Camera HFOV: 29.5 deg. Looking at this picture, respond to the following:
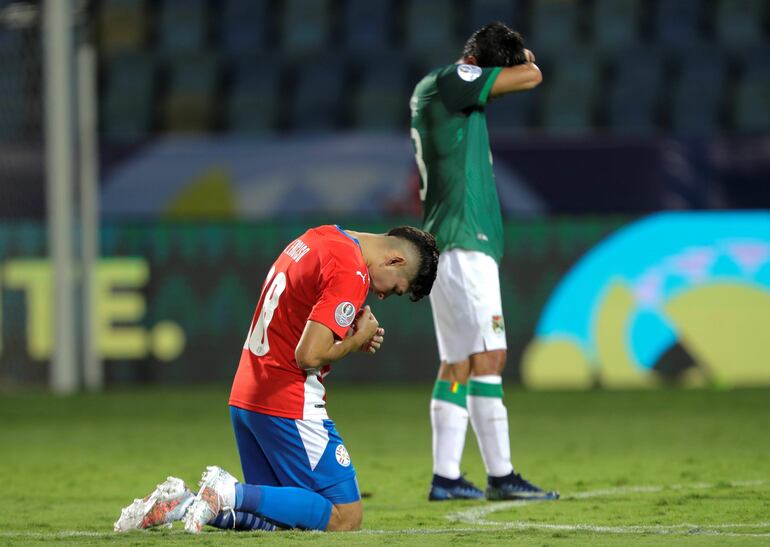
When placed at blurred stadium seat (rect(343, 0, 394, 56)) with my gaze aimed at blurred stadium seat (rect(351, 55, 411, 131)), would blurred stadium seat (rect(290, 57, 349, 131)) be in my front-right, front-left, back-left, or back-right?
front-right

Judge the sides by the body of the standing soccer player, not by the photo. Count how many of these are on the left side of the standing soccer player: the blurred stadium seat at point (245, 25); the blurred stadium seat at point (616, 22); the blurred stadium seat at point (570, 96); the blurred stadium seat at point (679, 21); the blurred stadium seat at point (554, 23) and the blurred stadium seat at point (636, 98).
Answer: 6

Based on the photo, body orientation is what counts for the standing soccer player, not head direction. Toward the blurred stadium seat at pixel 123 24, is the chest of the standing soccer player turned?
no

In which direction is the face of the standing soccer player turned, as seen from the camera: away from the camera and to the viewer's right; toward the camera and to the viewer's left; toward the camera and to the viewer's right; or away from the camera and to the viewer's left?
away from the camera and to the viewer's right

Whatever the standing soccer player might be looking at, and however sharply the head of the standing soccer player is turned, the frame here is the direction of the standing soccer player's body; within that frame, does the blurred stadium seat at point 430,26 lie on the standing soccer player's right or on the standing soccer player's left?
on the standing soccer player's left

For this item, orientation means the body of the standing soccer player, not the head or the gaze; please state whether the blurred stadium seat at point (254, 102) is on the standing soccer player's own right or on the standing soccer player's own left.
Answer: on the standing soccer player's own left

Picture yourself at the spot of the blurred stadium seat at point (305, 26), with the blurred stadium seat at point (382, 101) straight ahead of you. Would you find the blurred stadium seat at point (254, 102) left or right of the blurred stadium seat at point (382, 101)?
right

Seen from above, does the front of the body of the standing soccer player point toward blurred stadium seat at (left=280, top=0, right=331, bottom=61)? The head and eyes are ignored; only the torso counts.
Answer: no

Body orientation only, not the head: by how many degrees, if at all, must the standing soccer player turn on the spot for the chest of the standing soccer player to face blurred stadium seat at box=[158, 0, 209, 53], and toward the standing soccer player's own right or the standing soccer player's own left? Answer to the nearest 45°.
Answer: approximately 90° to the standing soccer player's own left

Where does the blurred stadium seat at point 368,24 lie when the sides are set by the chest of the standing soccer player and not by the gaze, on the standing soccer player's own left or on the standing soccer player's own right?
on the standing soccer player's own left

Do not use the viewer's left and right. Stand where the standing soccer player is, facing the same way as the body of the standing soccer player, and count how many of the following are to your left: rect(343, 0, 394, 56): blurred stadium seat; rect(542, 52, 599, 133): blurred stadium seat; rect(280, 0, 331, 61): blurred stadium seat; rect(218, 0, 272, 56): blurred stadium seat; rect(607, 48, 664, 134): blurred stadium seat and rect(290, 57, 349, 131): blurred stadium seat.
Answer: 6

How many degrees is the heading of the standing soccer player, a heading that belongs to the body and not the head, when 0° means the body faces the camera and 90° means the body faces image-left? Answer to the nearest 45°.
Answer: approximately 270°
